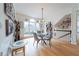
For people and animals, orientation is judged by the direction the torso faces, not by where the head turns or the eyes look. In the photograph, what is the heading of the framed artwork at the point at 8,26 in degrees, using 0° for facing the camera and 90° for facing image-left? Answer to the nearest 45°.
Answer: approximately 270°
